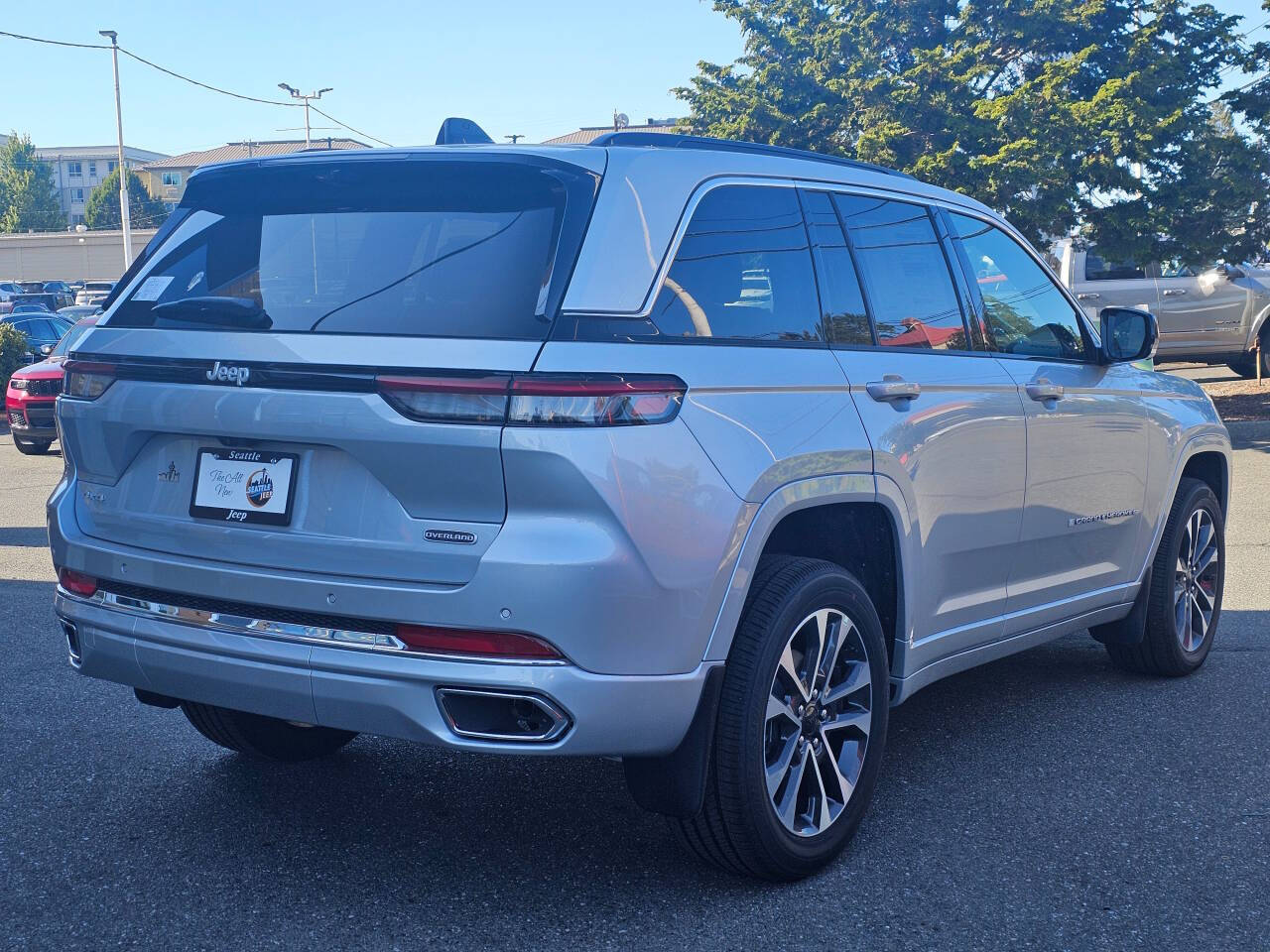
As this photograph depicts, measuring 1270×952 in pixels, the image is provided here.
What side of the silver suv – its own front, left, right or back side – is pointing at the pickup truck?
front

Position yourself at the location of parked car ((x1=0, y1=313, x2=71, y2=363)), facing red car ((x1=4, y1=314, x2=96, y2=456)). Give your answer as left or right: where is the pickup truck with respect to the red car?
left

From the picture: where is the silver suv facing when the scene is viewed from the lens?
facing away from the viewer and to the right of the viewer

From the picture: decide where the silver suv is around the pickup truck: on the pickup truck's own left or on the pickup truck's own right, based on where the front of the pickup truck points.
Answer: on the pickup truck's own right

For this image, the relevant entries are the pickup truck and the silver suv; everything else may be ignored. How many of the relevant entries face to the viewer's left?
0

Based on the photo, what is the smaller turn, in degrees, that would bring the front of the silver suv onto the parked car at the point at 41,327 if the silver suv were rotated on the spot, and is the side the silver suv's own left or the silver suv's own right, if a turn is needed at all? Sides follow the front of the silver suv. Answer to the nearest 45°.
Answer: approximately 90° to the silver suv's own left

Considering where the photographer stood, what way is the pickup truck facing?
facing to the right of the viewer

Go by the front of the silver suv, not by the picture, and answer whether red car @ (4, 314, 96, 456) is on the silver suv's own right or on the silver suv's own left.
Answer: on the silver suv's own left

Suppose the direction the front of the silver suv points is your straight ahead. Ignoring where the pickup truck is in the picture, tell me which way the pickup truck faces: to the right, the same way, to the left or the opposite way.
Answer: to the right

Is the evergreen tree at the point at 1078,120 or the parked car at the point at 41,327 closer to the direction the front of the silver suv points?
the evergreen tree

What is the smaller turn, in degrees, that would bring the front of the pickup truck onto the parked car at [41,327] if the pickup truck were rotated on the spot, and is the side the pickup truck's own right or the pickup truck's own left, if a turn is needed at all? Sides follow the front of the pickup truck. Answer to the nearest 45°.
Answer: approximately 180°

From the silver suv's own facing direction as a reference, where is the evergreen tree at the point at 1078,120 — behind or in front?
in front
